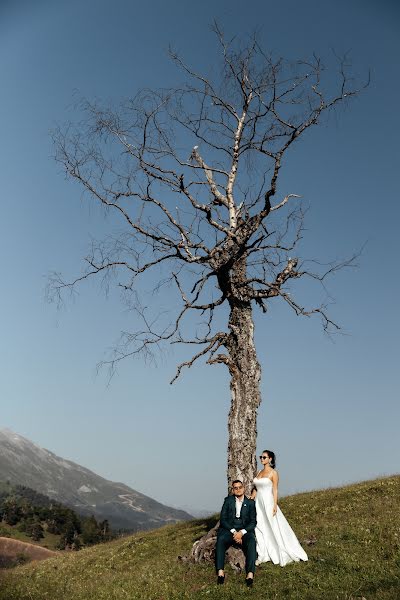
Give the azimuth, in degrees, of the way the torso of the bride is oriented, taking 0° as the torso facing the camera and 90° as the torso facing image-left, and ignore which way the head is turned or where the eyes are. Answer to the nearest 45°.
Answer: approximately 45°

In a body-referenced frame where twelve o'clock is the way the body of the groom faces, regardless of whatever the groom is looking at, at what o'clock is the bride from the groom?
The bride is roughly at 8 o'clock from the groom.

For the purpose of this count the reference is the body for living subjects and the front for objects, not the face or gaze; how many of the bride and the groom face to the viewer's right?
0

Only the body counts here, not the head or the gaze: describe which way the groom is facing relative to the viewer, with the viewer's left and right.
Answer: facing the viewer
